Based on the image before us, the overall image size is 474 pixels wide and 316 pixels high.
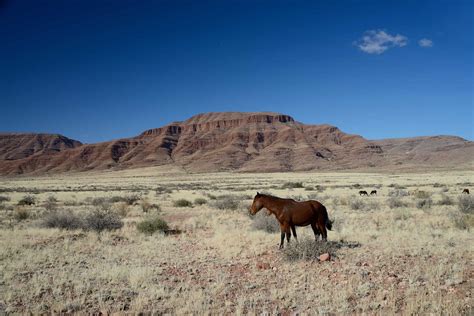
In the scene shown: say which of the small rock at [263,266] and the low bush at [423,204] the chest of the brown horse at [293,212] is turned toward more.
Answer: the small rock

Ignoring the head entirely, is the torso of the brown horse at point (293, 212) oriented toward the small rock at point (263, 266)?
no

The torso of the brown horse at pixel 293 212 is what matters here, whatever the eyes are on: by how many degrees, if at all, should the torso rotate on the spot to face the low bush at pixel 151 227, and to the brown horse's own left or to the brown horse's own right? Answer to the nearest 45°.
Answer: approximately 45° to the brown horse's own right

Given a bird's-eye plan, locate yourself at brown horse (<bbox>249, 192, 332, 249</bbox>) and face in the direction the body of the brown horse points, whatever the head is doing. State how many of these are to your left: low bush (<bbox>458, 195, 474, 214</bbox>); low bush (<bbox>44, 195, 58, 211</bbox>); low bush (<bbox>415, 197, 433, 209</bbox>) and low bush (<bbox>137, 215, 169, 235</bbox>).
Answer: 0

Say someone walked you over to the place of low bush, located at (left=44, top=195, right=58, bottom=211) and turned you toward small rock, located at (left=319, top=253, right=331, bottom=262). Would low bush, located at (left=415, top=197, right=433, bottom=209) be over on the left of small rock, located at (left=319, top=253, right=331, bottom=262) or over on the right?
left

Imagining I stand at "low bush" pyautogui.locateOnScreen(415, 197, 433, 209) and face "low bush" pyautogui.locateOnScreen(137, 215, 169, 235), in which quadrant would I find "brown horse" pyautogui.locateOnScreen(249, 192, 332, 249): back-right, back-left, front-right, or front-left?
front-left

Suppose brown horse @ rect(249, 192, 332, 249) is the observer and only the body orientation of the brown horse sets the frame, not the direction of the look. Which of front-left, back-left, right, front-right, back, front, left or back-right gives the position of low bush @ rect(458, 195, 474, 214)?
back-right

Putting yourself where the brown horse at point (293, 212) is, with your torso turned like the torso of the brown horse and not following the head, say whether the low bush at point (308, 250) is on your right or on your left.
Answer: on your left

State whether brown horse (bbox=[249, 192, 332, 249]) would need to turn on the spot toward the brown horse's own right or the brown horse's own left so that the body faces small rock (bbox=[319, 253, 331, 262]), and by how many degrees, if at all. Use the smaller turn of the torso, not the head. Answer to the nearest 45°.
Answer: approximately 135° to the brown horse's own left

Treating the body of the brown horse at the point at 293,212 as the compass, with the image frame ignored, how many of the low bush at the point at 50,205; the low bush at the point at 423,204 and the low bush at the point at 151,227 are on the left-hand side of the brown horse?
0

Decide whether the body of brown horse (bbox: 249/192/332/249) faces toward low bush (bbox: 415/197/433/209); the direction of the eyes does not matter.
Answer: no

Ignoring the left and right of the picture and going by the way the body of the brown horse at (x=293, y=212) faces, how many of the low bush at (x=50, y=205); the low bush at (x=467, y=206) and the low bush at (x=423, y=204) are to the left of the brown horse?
0

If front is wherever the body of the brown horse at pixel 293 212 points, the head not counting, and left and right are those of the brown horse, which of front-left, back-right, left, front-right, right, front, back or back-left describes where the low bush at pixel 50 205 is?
front-right

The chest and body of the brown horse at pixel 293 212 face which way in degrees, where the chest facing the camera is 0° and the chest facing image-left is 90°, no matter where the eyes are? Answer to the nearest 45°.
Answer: approximately 90°
